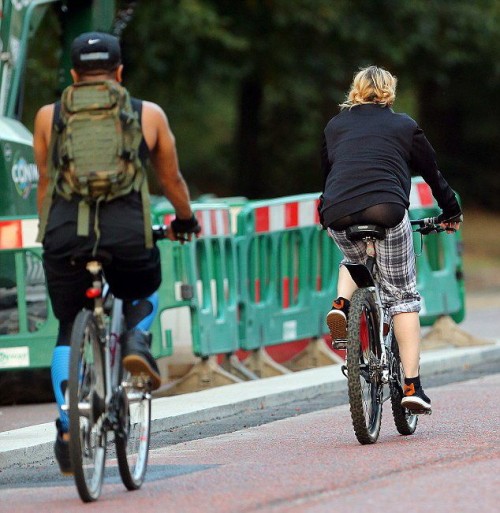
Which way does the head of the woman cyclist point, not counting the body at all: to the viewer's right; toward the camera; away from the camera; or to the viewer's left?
away from the camera

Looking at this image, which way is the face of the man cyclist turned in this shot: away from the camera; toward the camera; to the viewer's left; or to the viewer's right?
away from the camera

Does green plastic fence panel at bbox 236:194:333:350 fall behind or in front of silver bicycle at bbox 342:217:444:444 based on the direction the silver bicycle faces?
in front

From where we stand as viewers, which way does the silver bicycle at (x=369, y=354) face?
facing away from the viewer

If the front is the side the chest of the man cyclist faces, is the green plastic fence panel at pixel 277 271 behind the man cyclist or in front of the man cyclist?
in front

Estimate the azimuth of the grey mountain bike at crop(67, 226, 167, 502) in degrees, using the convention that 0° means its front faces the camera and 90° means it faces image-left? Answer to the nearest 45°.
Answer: approximately 180°

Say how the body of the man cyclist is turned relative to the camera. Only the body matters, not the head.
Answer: away from the camera
